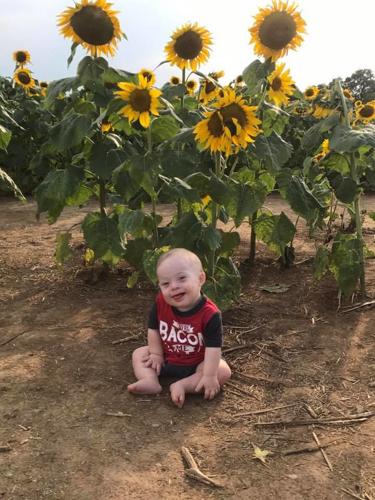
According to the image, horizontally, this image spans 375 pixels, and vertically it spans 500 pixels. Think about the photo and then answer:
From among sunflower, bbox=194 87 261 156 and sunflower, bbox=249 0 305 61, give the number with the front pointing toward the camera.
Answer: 2

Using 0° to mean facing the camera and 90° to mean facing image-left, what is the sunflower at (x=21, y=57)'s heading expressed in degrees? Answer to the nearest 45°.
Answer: approximately 0°

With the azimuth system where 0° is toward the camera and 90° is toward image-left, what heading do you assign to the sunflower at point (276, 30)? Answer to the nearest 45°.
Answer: approximately 0°

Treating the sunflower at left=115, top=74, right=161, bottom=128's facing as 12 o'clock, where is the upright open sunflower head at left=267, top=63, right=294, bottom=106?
The upright open sunflower head is roughly at 8 o'clock from the sunflower.
